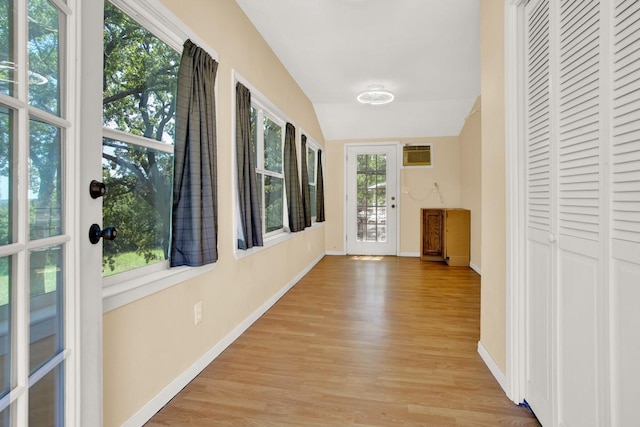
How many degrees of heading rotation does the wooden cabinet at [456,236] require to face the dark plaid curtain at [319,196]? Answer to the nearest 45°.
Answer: approximately 45° to its right

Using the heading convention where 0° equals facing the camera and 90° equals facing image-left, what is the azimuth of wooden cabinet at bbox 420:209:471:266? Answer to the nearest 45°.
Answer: approximately 45°

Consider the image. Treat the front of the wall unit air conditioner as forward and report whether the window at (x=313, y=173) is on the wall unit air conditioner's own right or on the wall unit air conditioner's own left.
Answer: on the wall unit air conditioner's own right
